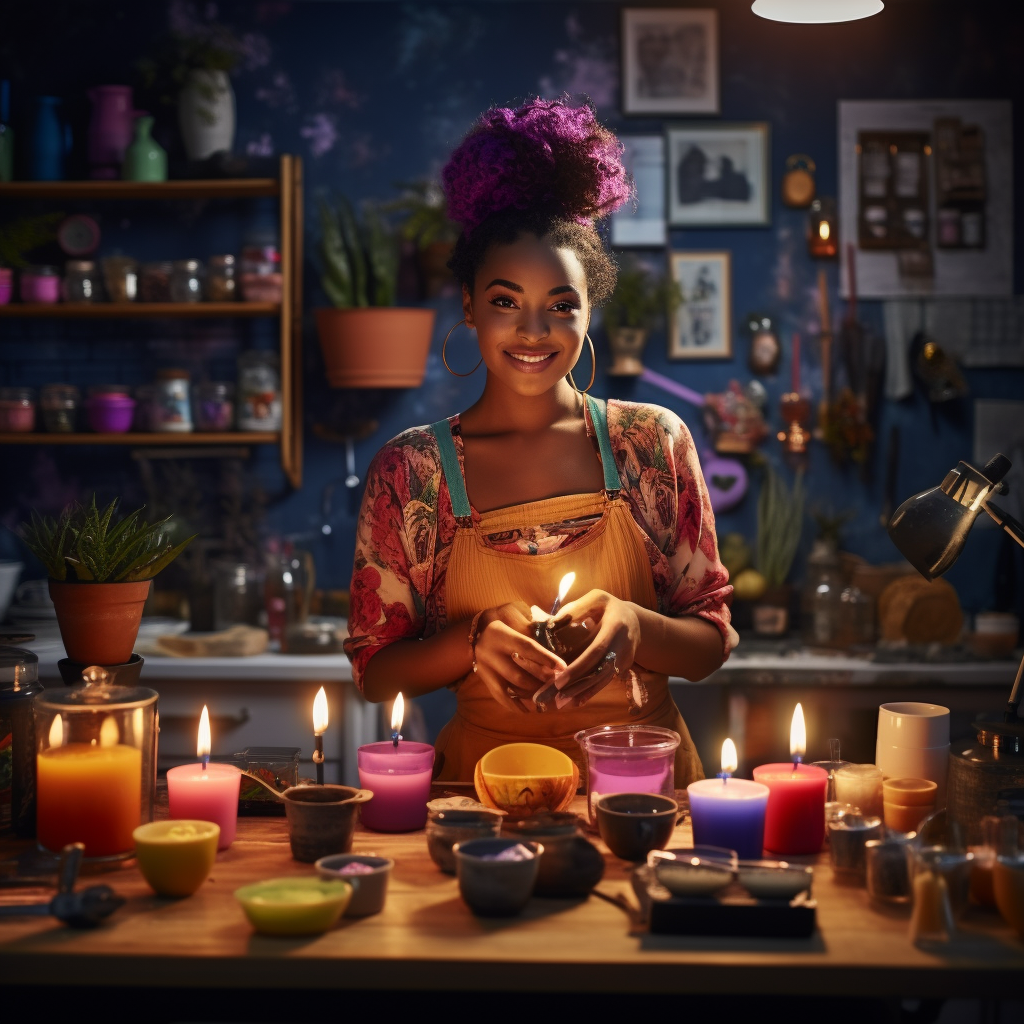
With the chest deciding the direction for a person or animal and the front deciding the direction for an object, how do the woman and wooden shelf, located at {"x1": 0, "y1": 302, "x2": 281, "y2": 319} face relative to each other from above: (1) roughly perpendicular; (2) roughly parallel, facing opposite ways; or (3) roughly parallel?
roughly parallel

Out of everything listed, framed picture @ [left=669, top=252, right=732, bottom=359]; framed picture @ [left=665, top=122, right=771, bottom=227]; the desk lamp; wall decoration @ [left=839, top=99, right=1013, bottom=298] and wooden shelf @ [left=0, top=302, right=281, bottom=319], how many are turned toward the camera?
4

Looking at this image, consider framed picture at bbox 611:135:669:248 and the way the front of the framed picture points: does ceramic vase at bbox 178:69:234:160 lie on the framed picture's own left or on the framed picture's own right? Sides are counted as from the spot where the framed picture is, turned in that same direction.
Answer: on the framed picture's own right

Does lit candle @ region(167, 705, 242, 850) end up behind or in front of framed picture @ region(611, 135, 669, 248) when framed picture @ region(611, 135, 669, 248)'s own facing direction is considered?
in front

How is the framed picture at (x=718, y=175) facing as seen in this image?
toward the camera

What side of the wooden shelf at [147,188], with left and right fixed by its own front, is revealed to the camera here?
front

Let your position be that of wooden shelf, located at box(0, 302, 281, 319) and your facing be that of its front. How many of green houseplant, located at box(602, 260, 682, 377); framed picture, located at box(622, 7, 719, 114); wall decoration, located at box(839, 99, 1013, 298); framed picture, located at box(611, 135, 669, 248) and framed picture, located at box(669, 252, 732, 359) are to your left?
5

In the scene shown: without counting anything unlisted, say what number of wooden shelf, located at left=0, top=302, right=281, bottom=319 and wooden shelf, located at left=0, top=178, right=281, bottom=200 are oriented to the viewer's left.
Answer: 0

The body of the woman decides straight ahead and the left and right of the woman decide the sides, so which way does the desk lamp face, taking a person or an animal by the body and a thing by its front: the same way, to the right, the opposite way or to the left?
to the right

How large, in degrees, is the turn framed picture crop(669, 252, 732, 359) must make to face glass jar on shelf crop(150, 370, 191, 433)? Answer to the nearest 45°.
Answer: approximately 90° to its right

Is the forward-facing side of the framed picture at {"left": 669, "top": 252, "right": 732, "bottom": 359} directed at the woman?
yes

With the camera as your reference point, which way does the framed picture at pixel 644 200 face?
facing the viewer

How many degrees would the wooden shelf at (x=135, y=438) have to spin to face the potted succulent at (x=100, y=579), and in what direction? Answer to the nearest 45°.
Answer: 0° — it already faces it

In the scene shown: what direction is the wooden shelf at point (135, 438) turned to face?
toward the camera

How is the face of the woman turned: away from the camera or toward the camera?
toward the camera

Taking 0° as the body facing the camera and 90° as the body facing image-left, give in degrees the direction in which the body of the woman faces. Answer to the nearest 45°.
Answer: approximately 0°
